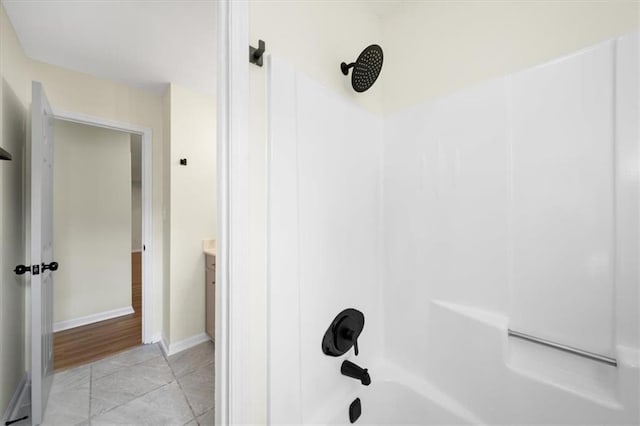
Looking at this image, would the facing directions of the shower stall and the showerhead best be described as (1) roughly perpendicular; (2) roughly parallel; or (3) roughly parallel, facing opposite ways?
roughly perpendicular

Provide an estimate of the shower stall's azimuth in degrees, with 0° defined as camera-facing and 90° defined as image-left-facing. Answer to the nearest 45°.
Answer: approximately 45°

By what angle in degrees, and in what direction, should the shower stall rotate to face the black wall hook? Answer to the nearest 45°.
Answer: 0° — it already faces it

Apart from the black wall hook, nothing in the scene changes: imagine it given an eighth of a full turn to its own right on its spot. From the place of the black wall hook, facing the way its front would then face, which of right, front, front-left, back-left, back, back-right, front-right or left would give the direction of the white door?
back-right

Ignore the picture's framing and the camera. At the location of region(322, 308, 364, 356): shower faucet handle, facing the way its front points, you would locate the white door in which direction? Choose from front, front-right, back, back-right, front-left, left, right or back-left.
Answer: back-right

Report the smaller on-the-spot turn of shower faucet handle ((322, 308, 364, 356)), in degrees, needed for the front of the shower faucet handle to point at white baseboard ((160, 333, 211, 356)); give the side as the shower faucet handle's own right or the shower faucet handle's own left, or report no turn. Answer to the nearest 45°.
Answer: approximately 180°
